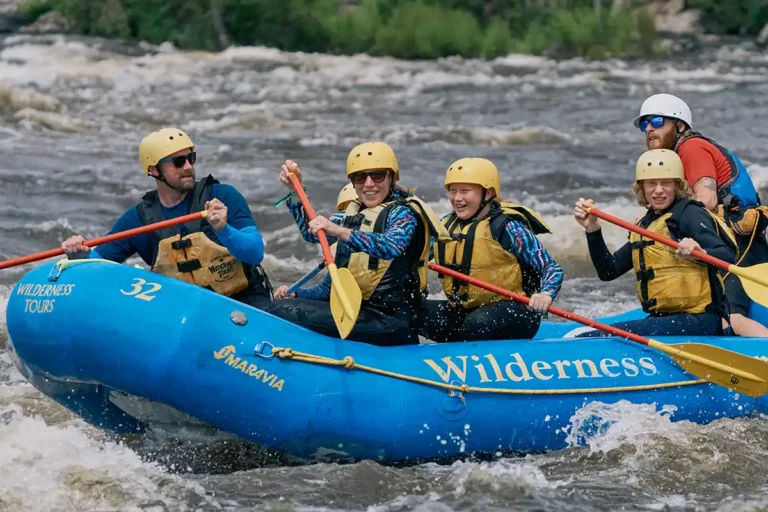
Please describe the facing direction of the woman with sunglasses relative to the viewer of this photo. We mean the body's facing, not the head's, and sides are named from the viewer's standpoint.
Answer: facing the viewer and to the left of the viewer

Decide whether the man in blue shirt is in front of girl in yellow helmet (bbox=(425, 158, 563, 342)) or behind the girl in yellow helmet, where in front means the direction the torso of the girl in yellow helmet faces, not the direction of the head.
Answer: in front

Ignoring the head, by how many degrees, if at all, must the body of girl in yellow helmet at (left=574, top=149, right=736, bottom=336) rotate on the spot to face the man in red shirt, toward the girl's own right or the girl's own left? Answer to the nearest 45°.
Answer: approximately 135° to the girl's own right

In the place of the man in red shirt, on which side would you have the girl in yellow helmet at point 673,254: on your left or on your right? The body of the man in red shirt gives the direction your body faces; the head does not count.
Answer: on your left

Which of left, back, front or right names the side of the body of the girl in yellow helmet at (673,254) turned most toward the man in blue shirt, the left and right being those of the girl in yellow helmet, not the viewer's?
front

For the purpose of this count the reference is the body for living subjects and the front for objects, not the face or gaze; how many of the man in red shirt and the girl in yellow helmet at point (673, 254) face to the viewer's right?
0

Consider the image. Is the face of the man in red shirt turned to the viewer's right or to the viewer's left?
to the viewer's left

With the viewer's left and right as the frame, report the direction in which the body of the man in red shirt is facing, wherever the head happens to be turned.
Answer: facing to the left of the viewer

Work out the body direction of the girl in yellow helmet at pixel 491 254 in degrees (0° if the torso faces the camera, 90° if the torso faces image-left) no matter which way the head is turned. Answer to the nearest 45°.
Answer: approximately 45°

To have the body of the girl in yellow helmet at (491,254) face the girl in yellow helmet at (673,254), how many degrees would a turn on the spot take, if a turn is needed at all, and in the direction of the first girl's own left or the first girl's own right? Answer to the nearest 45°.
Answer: approximately 135° to the first girl's own left

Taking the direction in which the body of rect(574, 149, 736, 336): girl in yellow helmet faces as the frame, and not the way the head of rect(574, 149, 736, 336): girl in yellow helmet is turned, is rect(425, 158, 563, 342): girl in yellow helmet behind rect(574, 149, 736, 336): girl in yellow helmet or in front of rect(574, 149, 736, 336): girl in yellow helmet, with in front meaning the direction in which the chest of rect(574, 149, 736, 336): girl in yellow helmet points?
in front
